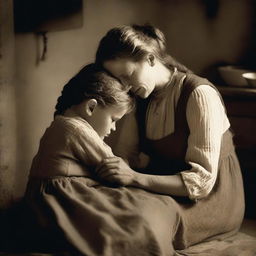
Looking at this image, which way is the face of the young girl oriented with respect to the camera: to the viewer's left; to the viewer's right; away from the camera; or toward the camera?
to the viewer's right

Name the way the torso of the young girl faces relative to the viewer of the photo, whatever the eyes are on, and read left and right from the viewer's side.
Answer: facing to the right of the viewer

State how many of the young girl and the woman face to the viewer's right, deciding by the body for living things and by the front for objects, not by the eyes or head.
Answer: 1

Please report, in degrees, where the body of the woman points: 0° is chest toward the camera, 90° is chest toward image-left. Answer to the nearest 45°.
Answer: approximately 45°
